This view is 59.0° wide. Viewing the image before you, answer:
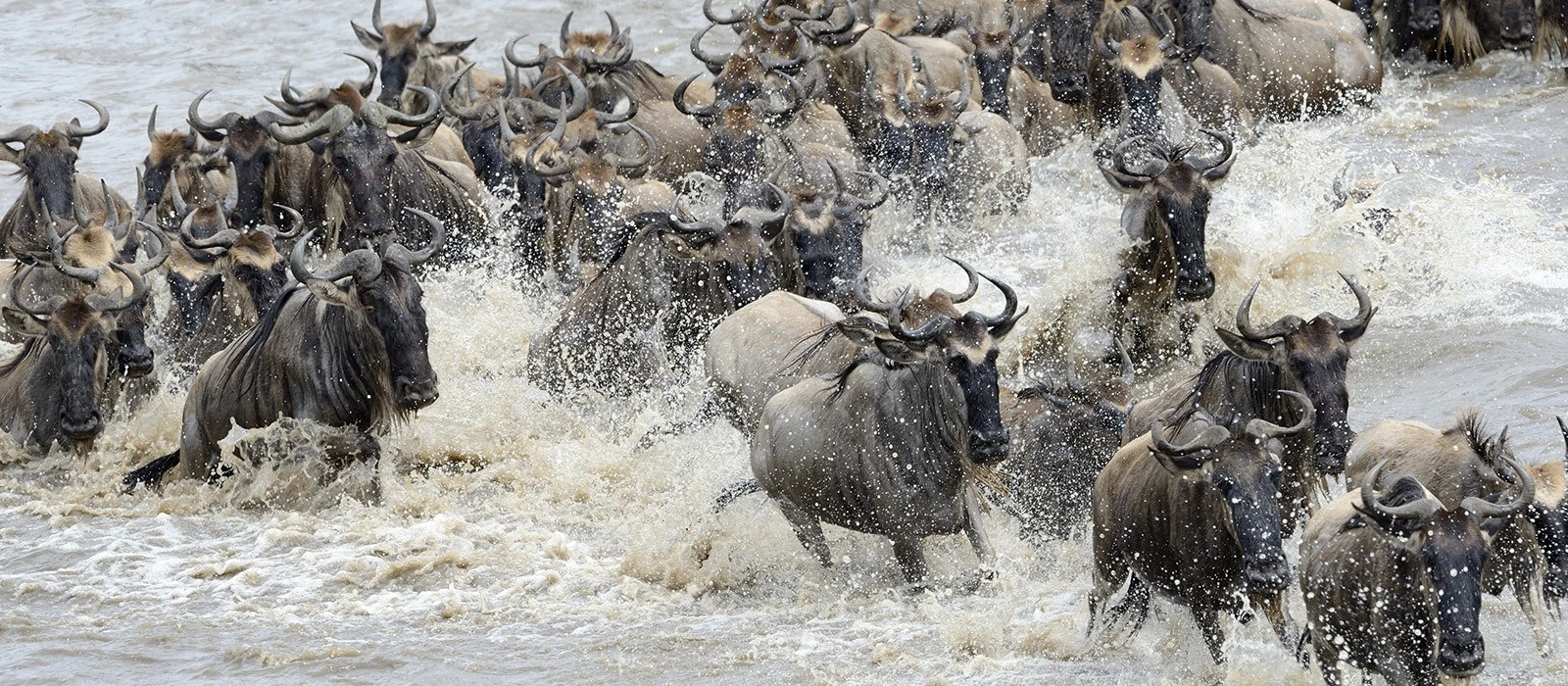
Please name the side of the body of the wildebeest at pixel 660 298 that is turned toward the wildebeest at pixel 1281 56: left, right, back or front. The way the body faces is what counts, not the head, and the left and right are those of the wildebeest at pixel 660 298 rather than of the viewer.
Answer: left

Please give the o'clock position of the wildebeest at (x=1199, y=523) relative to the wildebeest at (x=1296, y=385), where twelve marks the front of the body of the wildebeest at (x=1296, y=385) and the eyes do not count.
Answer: the wildebeest at (x=1199, y=523) is roughly at 2 o'clock from the wildebeest at (x=1296, y=385).

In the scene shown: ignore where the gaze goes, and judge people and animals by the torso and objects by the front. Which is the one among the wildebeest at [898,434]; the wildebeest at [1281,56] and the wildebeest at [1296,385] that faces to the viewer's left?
the wildebeest at [1281,56]

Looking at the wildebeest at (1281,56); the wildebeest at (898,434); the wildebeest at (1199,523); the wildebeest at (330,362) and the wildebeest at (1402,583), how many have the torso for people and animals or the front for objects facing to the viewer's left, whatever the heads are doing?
1

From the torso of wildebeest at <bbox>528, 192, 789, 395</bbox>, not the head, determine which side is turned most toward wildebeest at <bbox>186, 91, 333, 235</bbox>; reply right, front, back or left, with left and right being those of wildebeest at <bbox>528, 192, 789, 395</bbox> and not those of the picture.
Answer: back

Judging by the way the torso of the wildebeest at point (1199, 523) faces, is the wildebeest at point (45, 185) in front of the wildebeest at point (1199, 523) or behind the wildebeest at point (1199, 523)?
behind

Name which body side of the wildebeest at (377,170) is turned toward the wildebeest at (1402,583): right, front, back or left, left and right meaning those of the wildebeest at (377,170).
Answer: left

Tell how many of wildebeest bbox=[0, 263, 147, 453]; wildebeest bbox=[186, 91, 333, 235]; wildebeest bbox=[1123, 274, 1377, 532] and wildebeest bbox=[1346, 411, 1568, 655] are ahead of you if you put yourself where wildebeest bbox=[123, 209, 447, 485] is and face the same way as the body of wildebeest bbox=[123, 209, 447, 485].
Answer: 2

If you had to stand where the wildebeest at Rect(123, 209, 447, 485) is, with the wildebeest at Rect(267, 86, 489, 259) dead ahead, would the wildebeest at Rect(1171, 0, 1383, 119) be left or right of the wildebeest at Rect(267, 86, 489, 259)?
right

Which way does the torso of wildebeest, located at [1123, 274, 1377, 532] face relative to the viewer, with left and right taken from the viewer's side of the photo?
facing the viewer and to the right of the viewer

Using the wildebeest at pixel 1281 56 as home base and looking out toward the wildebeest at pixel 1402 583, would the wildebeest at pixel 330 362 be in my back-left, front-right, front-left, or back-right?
front-right

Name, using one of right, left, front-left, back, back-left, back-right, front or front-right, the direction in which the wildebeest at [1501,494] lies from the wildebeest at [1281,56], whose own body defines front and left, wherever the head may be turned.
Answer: left

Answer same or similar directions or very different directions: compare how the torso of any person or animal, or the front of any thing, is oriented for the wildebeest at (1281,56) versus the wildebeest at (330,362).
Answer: very different directions

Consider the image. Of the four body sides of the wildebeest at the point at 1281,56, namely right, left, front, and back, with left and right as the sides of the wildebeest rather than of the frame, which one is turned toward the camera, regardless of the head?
left
